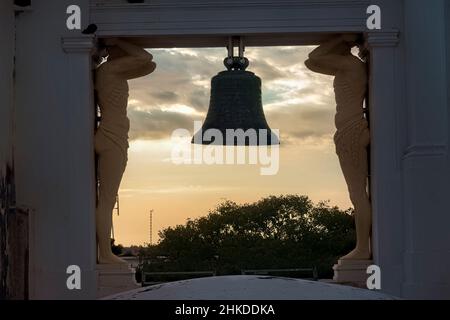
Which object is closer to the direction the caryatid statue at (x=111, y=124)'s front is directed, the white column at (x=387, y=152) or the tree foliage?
the white column

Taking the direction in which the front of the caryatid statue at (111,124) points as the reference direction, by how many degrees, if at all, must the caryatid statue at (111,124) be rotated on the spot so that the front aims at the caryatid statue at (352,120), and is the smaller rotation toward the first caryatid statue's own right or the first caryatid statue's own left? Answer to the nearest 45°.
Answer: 0° — it already faces it

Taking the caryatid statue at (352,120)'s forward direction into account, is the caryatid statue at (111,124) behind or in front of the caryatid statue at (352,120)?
in front

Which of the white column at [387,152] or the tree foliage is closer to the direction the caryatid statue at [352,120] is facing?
the tree foliage

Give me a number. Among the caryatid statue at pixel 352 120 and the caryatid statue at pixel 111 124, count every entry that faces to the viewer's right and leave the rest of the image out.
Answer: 1

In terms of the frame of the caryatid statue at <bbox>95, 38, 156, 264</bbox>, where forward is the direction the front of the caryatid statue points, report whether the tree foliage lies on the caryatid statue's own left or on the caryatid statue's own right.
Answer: on the caryatid statue's own left

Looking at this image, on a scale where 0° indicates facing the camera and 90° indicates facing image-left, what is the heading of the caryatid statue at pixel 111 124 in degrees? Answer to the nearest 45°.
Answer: approximately 270°

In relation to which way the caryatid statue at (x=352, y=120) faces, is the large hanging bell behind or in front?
in front

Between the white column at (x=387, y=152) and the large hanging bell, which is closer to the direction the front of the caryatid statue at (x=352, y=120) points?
the large hanging bell

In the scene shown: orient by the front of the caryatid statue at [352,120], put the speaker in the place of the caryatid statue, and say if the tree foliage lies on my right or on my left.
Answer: on my right

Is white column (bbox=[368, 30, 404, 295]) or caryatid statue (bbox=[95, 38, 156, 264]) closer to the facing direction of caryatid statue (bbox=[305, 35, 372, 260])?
the caryatid statue

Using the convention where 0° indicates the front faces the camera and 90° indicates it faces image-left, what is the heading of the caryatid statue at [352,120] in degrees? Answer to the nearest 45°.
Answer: approximately 90°

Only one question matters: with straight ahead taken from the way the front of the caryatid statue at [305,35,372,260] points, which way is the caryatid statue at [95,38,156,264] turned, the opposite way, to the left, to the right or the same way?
the opposite way

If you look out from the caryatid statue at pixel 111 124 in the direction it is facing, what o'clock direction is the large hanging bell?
The large hanging bell is roughly at 1 o'clock from the caryatid statue.
